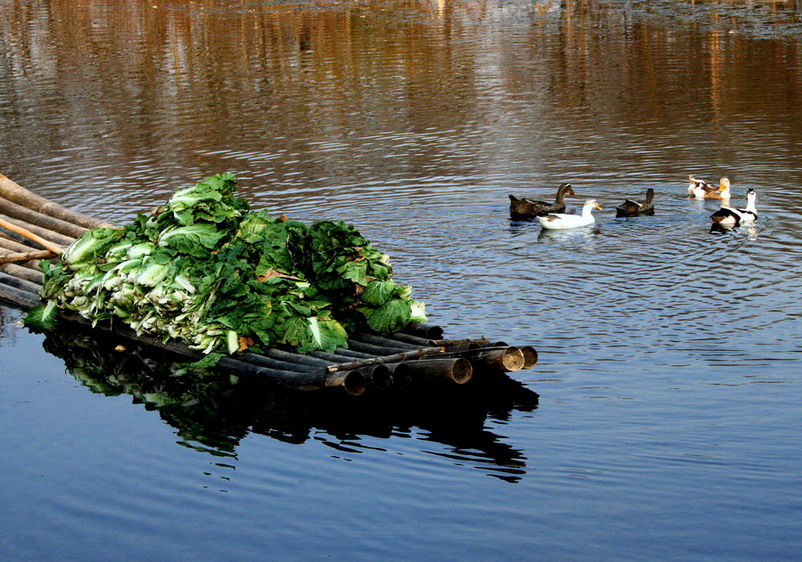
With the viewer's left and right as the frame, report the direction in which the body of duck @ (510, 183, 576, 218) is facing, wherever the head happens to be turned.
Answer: facing to the right of the viewer

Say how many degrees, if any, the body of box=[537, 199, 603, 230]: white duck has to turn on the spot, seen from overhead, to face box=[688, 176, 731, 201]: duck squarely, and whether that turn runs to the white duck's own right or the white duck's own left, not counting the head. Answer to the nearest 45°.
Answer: approximately 45° to the white duck's own left

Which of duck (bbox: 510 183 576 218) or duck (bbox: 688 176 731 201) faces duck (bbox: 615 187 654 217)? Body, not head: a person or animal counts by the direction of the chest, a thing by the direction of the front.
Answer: duck (bbox: 510 183 576 218)

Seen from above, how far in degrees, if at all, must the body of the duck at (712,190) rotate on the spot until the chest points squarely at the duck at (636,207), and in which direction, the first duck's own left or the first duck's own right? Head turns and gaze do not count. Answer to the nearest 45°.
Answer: approximately 135° to the first duck's own right

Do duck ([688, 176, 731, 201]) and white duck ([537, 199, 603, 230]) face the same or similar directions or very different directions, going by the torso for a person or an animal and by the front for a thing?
same or similar directions

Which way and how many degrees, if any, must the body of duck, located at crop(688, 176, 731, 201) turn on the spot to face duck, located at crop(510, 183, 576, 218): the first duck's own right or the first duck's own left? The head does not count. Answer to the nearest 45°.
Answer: approximately 135° to the first duck's own right

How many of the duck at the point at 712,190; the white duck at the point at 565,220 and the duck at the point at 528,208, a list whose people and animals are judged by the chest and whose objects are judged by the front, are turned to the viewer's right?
3

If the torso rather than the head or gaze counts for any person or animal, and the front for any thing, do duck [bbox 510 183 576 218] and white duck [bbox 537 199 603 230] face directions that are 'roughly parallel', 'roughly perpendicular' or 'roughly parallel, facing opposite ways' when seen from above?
roughly parallel

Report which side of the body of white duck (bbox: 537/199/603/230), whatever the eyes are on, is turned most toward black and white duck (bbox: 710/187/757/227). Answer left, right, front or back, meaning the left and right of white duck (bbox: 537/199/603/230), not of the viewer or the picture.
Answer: front

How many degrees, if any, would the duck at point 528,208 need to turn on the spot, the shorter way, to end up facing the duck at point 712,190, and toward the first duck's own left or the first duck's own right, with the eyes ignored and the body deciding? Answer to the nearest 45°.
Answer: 0° — it already faces it

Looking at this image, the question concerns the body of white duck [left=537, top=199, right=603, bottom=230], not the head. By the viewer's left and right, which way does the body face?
facing to the right of the viewer

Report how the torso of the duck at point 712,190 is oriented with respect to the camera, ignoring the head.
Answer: to the viewer's right

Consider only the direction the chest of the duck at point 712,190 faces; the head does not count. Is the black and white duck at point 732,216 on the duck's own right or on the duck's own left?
on the duck's own right
